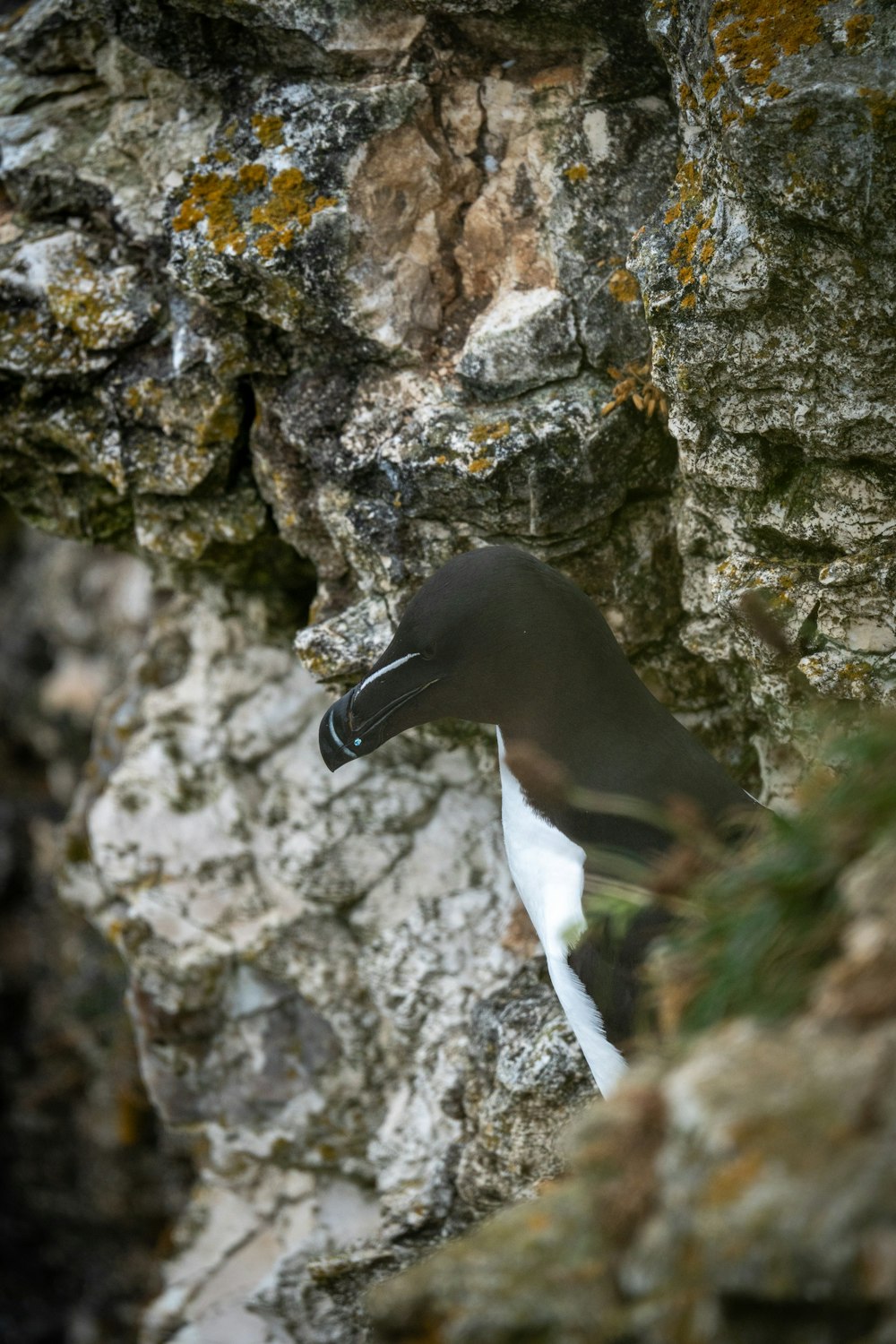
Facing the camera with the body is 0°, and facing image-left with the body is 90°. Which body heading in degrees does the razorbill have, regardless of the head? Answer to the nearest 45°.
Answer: approximately 90°

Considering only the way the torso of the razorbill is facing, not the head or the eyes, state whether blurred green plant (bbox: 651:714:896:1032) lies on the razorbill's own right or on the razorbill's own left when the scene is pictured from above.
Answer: on the razorbill's own left
